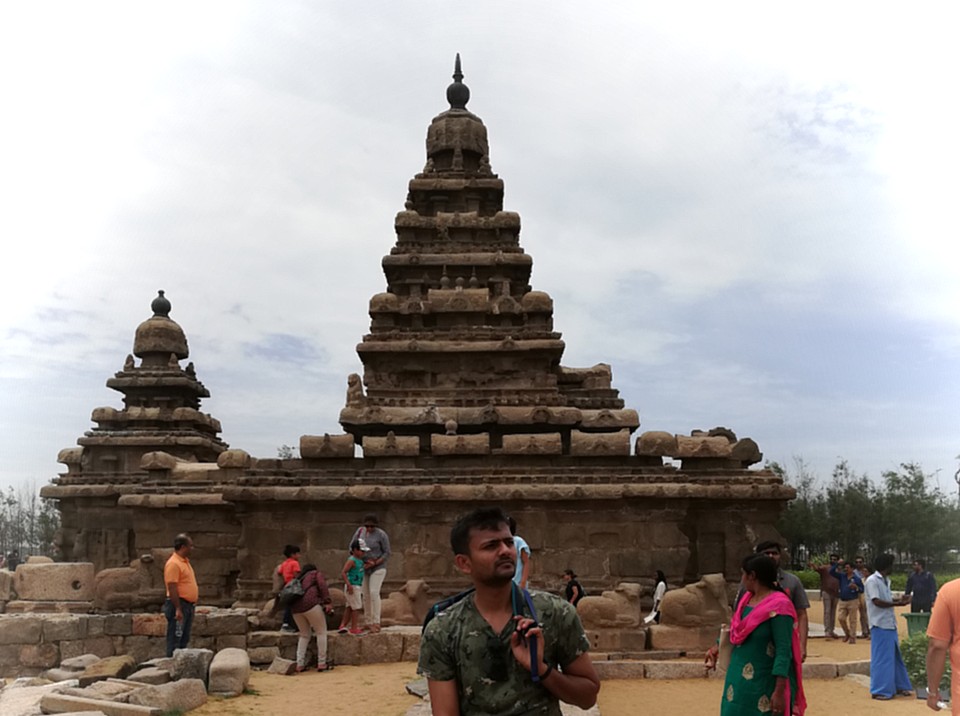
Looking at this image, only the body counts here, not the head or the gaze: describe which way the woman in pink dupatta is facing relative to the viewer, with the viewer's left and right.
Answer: facing the viewer and to the left of the viewer

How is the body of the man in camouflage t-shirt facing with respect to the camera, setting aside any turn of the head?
toward the camera

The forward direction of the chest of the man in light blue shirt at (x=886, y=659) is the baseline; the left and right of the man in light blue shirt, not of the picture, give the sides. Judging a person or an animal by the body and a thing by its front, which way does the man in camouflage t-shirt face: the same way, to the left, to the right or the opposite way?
to the right

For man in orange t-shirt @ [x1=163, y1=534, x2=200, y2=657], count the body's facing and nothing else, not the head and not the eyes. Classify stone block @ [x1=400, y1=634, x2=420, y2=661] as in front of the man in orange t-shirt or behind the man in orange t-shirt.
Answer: in front

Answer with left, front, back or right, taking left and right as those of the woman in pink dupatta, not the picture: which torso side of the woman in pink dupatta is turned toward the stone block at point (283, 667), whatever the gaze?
right

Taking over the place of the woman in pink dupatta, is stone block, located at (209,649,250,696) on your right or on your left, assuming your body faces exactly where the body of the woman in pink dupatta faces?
on your right

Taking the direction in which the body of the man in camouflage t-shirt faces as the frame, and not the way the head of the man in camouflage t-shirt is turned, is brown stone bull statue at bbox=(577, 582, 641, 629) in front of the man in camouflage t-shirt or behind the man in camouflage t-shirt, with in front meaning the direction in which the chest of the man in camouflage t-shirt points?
behind

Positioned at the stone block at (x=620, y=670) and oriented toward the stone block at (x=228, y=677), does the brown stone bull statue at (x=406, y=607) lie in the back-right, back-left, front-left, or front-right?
front-right

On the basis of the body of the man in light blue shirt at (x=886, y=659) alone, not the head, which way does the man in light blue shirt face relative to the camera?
to the viewer's right
